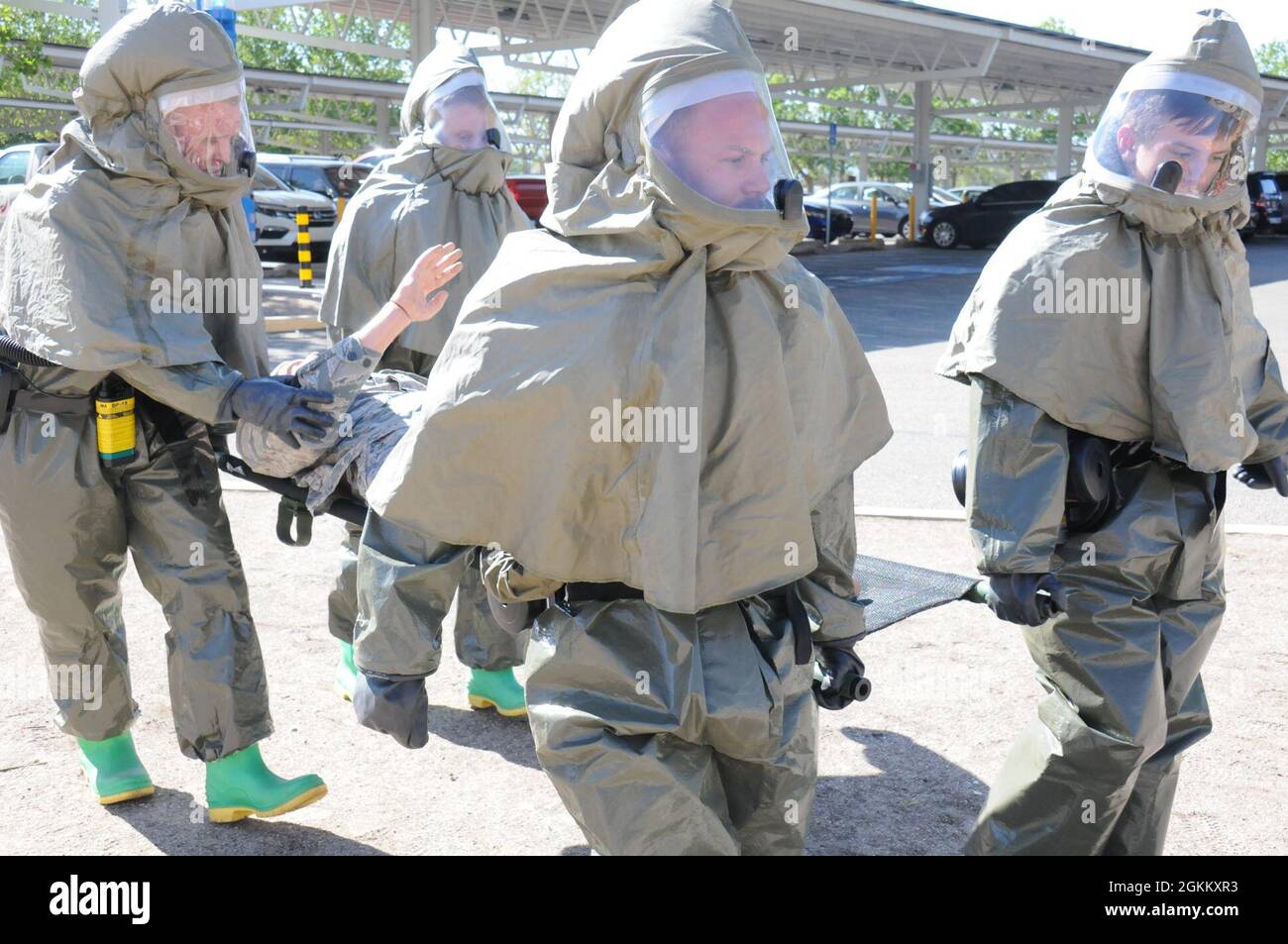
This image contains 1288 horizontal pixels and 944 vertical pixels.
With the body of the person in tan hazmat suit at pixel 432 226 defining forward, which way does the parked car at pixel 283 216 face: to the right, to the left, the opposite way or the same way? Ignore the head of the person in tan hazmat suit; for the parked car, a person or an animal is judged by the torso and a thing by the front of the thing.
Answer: the same way

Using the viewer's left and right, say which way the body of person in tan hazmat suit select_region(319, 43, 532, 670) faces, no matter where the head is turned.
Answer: facing the viewer and to the right of the viewer

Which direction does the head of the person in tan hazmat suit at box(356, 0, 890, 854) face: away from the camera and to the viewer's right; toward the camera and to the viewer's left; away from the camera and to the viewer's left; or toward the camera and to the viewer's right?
toward the camera and to the viewer's right

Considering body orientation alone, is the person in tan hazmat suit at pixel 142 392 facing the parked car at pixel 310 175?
no

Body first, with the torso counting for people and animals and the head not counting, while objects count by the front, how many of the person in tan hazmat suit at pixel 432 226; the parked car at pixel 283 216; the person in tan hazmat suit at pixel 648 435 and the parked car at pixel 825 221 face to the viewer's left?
0

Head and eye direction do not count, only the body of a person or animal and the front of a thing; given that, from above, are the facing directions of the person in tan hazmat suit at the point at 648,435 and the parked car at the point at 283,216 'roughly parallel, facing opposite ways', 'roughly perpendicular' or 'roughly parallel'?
roughly parallel

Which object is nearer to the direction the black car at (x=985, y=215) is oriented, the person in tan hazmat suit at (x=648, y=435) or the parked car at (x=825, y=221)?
the parked car

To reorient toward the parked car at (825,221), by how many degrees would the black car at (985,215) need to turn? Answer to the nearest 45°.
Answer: approximately 45° to its right

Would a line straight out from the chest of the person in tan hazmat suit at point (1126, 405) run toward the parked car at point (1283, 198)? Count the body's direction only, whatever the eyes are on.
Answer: no

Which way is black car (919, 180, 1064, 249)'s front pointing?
to the viewer's left

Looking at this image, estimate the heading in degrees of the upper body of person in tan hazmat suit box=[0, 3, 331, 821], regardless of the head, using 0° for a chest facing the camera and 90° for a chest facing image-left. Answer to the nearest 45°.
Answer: approximately 315°

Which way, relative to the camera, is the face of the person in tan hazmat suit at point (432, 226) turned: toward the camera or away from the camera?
toward the camera

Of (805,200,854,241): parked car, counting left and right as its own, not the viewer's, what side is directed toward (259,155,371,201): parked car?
right

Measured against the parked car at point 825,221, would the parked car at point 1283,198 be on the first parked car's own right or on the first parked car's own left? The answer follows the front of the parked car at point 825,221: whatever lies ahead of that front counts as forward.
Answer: on the first parked car's own left
